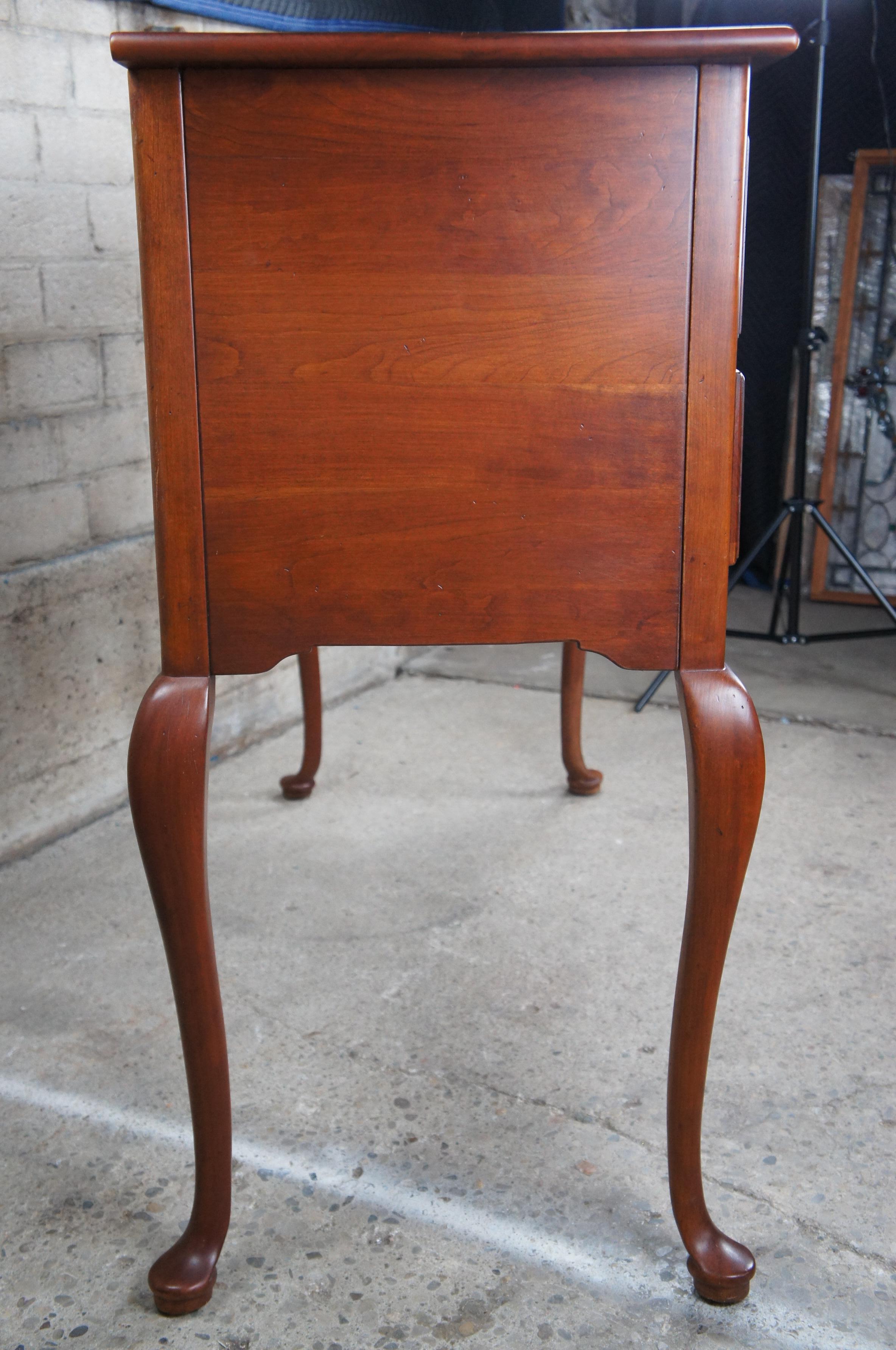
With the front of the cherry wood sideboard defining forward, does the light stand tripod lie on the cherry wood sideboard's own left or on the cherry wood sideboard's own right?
on the cherry wood sideboard's own left

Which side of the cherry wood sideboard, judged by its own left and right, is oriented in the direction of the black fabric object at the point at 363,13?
left

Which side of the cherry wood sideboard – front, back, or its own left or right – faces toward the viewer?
right
